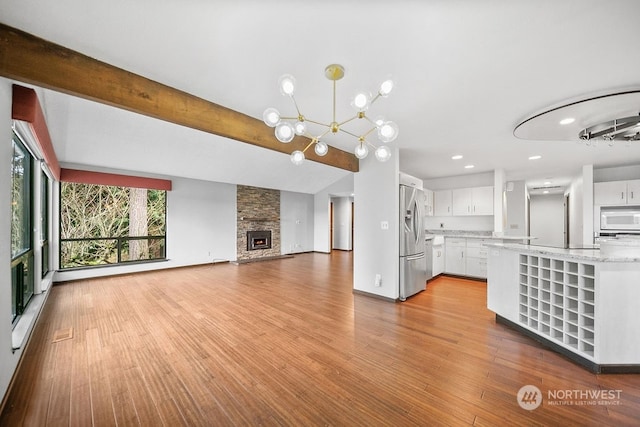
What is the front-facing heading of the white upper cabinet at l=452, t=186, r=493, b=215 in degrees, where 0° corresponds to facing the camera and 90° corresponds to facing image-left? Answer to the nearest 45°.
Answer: approximately 0°

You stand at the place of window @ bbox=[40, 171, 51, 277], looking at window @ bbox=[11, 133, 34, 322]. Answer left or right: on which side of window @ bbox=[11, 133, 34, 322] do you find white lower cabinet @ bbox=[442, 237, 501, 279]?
left

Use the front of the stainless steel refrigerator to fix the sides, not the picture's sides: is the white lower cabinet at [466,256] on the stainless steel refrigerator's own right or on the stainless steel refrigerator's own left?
on the stainless steel refrigerator's own left

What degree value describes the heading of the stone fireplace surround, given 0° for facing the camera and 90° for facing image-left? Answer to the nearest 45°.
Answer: approximately 315°

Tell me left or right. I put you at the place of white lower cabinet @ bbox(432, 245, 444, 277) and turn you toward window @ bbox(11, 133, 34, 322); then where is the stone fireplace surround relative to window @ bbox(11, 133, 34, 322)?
right

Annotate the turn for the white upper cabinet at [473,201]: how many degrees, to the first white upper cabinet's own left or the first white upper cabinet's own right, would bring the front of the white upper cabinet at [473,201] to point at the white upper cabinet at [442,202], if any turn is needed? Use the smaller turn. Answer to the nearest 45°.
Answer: approximately 90° to the first white upper cabinet's own right

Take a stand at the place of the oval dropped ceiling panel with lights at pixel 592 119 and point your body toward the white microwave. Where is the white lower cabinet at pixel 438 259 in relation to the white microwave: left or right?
left

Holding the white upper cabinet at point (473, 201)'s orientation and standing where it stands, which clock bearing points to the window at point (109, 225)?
The window is roughly at 2 o'clock from the white upper cabinet.

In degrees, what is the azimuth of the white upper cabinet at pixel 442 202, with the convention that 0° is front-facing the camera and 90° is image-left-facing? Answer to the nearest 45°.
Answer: approximately 0°
